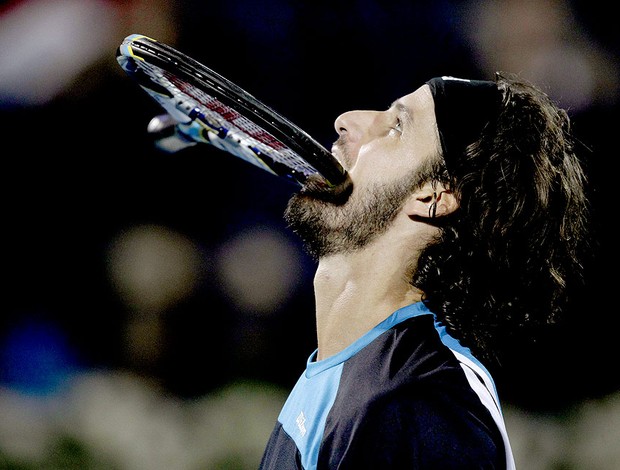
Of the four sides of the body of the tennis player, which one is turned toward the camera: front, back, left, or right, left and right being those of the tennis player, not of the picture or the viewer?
left

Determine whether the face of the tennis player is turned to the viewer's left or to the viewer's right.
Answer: to the viewer's left
